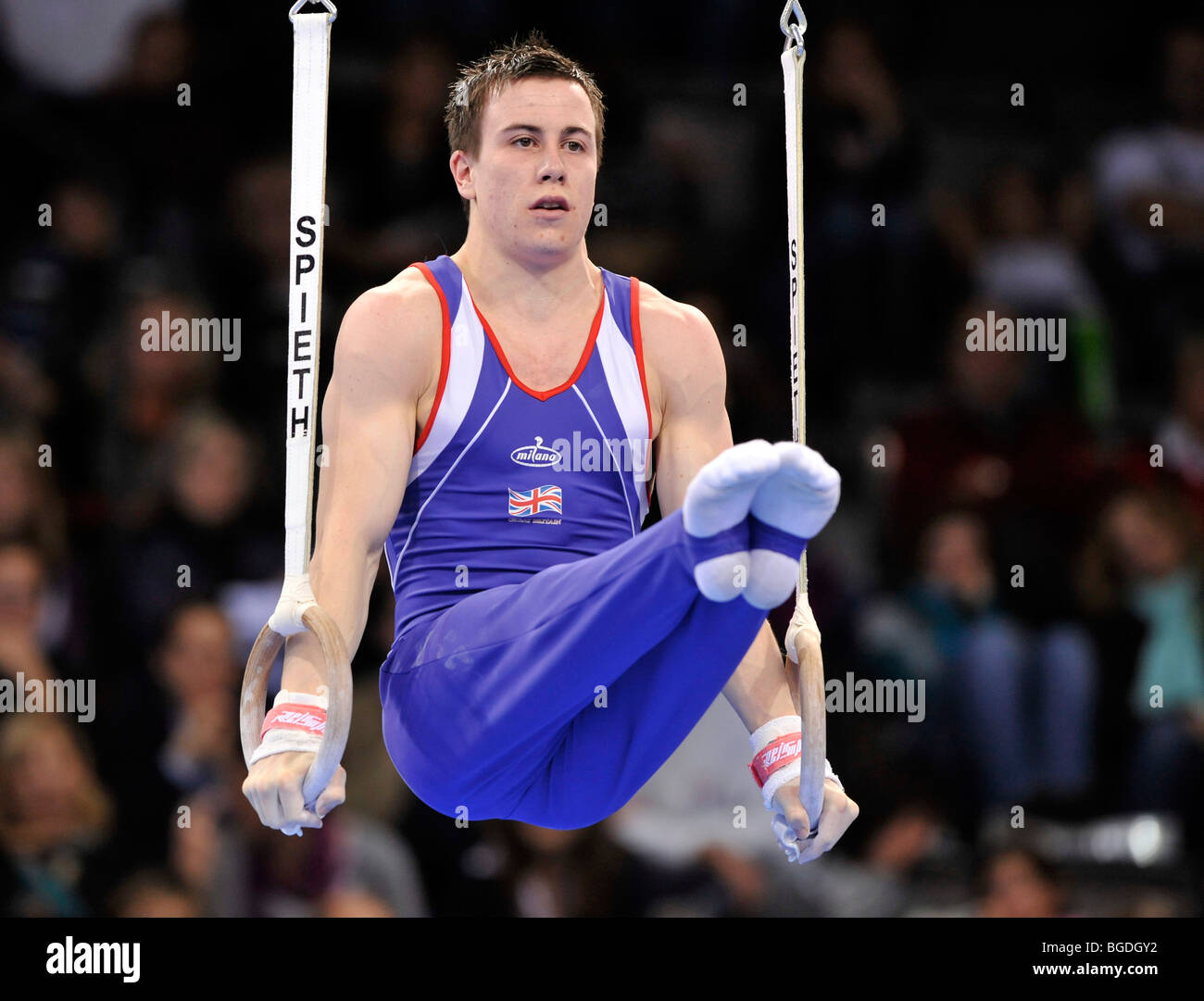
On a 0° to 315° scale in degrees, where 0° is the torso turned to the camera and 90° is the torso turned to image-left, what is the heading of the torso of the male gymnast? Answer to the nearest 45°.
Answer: approximately 315°

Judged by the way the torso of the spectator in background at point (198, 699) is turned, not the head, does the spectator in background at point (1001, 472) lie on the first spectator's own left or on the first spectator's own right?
on the first spectator's own left

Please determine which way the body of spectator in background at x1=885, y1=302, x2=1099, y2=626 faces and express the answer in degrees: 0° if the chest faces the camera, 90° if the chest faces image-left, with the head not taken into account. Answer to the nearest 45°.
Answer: approximately 0°

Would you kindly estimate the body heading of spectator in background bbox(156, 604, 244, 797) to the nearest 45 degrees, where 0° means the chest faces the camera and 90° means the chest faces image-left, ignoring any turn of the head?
approximately 0°

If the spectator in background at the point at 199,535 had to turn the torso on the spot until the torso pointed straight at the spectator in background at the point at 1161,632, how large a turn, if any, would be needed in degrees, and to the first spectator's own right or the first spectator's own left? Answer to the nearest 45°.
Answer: approximately 90° to the first spectator's own left

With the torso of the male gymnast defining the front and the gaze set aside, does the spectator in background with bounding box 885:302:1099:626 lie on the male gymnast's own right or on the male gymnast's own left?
on the male gymnast's own left

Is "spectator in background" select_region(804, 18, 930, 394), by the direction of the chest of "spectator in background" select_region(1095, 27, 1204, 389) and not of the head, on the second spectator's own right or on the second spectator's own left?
on the second spectator's own right
